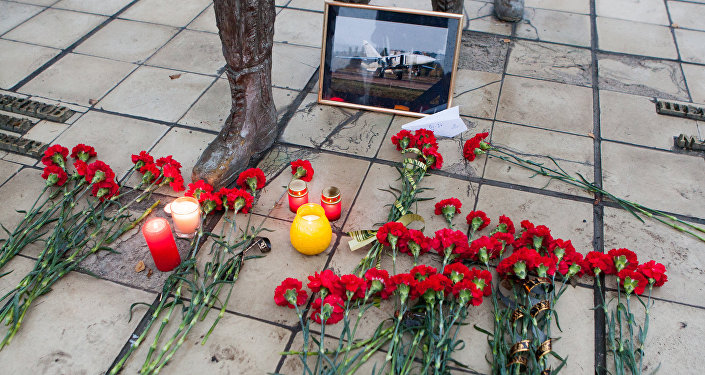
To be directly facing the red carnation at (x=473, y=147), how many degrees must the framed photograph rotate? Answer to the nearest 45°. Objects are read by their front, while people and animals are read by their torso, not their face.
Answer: approximately 45° to its left

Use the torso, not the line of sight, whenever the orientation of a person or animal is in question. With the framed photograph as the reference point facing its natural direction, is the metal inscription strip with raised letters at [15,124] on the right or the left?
on its right

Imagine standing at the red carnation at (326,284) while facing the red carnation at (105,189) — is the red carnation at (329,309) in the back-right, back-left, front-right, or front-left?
back-left

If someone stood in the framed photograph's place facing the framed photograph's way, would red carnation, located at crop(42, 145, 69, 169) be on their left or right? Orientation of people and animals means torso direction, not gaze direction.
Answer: on their right

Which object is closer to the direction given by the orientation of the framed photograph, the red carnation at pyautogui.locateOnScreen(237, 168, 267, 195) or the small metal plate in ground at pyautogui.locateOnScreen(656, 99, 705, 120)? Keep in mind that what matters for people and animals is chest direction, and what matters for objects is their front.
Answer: the red carnation

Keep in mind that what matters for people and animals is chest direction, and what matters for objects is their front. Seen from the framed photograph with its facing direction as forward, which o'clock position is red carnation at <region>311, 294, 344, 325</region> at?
The red carnation is roughly at 12 o'clock from the framed photograph.

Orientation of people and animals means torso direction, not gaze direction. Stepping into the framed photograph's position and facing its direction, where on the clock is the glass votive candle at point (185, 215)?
The glass votive candle is roughly at 1 o'clock from the framed photograph.

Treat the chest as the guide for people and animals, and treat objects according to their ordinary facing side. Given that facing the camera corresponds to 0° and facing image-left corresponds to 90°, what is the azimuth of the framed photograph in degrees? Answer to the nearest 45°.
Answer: approximately 0°

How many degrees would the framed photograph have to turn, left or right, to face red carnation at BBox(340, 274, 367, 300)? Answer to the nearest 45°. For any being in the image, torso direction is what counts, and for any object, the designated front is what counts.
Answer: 0° — it already faces it

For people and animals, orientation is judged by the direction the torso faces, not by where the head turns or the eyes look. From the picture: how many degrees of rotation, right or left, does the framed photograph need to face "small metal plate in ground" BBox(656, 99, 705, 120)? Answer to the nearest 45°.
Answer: approximately 90° to its left
